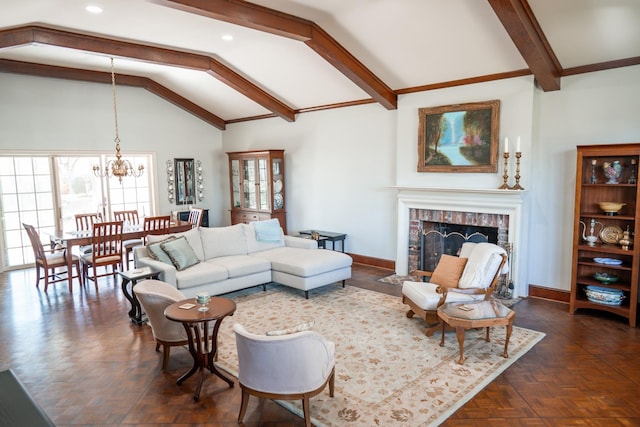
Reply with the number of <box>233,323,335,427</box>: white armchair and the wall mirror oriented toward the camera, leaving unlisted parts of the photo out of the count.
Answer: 1

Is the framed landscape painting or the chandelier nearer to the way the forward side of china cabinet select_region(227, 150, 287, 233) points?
the chandelier

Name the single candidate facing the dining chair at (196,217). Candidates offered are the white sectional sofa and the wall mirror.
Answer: the wall mirror

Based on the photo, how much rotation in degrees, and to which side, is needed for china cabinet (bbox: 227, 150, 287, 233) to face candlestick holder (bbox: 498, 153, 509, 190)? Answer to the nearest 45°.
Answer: approximately 90° to its left

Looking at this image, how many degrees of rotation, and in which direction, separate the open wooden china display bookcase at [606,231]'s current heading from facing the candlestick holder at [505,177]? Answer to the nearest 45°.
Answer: approximately 45° to its right

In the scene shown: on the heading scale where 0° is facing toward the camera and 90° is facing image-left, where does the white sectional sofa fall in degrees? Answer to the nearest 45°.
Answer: approximately 315°

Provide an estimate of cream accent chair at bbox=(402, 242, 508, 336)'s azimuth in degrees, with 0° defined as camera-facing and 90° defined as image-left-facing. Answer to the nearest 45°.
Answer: approximately 45°

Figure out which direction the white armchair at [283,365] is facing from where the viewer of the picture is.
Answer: facing away from the viewer and to the right of the viewer

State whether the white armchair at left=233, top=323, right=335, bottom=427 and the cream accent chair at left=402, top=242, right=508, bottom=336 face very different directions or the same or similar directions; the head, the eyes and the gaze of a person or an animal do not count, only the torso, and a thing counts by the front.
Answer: very different directions

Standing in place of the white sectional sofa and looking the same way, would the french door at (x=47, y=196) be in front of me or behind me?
behind

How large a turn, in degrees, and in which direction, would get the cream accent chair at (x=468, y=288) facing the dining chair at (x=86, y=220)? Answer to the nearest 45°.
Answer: approximately 45° to its right
